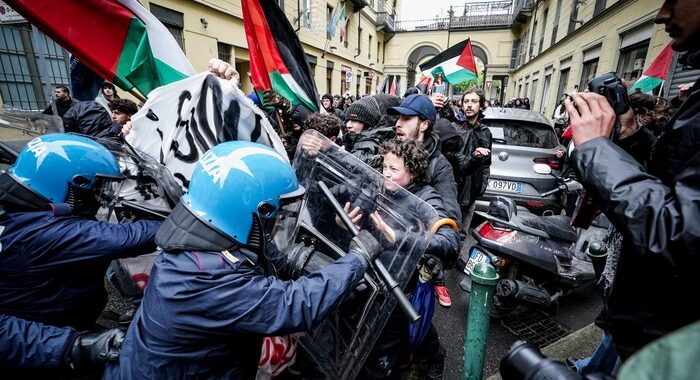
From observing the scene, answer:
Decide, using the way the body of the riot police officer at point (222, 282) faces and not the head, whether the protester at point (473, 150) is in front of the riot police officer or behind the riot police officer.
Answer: in front

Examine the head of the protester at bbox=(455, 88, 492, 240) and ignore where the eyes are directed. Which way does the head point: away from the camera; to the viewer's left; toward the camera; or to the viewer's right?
toward the camera

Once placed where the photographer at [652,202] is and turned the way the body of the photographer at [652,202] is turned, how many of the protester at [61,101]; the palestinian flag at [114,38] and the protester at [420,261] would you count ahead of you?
3

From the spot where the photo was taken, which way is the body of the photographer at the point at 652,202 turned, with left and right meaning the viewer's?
facing to the left of the viewer

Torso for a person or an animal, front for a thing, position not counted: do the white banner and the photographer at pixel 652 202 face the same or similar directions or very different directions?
very different directions

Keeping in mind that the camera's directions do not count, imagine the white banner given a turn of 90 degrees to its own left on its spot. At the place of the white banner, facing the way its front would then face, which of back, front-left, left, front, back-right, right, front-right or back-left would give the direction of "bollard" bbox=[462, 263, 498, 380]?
front-right

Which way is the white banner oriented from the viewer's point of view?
toward the camera

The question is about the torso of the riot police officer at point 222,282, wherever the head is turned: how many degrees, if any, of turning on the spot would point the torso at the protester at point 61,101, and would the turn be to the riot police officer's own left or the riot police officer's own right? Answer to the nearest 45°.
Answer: approximately 135° to the riot police officer's own left

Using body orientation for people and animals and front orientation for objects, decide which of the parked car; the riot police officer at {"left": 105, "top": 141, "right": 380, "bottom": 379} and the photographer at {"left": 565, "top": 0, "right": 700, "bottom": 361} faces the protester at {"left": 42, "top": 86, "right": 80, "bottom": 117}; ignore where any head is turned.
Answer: the photographer at {"left": 565, "top": 0, "right": 700, "bottom": 361}

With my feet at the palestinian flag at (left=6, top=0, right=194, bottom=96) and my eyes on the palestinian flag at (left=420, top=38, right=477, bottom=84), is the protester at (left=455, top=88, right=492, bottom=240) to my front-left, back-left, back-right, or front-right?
front-right

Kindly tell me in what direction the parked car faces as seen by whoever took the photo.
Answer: facing away from the viewer

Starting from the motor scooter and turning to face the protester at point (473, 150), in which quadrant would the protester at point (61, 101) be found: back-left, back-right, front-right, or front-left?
front-left

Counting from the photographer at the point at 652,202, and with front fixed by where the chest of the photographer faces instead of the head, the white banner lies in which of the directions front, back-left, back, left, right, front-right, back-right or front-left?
front
